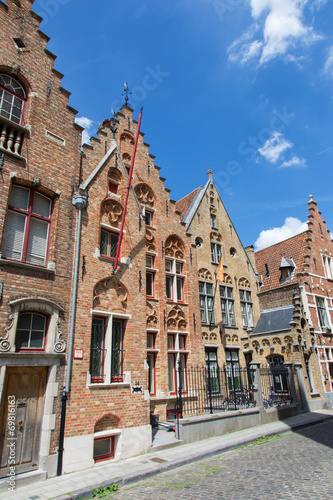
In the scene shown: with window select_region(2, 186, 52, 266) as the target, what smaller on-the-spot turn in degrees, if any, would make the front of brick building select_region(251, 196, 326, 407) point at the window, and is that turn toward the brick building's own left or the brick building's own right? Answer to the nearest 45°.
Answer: approximately 90° to the brick building's own right

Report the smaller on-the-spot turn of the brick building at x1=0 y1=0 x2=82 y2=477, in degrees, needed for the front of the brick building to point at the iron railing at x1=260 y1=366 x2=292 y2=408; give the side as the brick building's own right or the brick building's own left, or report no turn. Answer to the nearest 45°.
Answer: approximately 90° to the brick building's own left

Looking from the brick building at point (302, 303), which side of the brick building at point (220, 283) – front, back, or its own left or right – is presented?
left

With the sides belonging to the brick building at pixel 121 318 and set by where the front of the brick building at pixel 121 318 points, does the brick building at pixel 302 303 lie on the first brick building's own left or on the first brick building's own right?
on the first brick building's own left

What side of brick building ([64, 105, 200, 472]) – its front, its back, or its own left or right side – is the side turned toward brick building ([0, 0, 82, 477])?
right

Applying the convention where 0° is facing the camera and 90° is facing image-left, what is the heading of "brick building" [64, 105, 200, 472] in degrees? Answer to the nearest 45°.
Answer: approximately 315°

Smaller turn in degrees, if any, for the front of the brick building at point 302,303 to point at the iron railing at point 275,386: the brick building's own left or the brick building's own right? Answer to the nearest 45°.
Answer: approximately 90° to the brick building's own right

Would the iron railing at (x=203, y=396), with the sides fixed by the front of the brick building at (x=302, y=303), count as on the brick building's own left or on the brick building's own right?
on the brick building's own right
